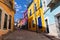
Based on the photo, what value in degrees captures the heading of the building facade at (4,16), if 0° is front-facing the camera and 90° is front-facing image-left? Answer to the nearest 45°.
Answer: approximately 315°

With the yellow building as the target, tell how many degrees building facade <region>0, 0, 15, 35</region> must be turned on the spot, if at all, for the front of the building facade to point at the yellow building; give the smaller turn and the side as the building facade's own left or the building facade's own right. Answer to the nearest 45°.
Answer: approximately 90° to the building facade's own left

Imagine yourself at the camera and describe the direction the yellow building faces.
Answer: facing the viewer and to the left of the viewer

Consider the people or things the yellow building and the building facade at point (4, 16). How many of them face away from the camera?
0

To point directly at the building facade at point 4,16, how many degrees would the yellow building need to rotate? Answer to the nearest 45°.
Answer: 0° — it already faces it
